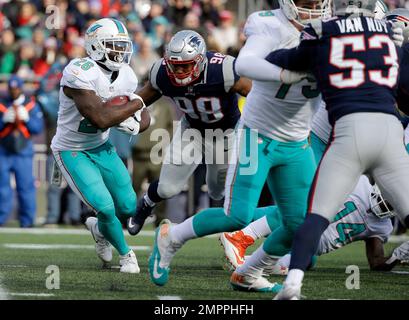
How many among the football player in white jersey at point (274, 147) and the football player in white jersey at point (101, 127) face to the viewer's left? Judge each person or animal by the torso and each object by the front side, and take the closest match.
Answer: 0

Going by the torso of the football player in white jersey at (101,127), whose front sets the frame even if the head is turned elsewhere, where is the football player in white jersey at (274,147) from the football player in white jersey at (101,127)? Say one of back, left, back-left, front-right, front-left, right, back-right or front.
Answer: front

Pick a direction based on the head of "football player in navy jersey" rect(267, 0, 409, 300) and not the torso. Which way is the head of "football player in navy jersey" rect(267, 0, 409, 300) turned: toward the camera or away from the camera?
away from the camera

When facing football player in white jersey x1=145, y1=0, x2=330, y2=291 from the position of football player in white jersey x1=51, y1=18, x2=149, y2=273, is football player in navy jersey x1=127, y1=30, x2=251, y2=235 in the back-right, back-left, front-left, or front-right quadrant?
front-left

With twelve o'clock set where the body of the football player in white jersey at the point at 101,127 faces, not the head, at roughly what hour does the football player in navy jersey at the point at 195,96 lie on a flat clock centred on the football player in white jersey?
The football player in navy jersey is roughly at 10 o'clock from the football player in white jersey.

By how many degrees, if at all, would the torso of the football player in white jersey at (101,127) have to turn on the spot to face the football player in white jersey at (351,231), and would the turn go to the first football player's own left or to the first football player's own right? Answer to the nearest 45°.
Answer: approximately 45° to the first football player's own left

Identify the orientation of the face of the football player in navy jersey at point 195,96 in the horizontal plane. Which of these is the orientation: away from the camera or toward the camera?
toward the camera
